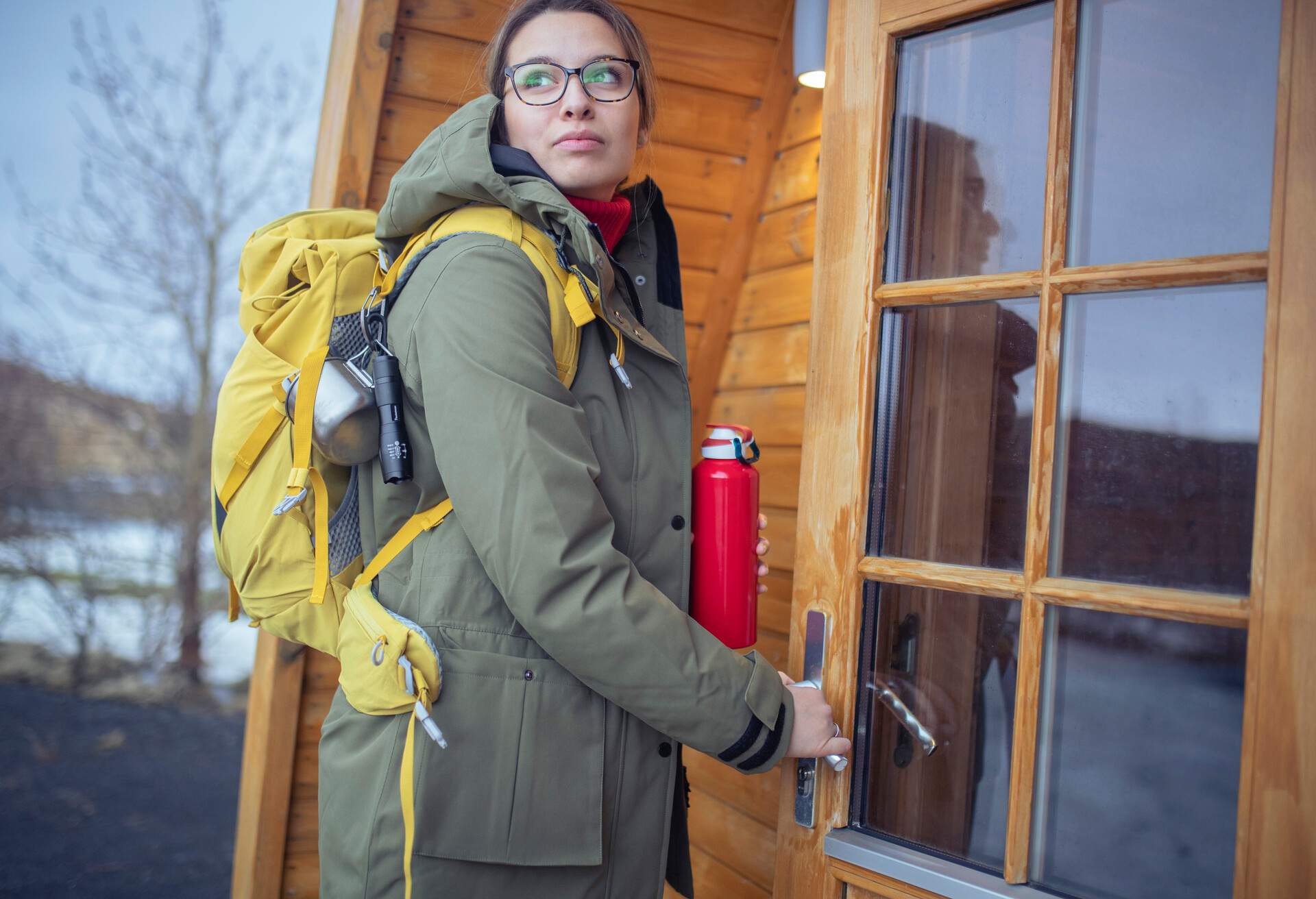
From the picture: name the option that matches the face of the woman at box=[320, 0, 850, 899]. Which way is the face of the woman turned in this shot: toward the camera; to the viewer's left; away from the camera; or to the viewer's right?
toward the camera

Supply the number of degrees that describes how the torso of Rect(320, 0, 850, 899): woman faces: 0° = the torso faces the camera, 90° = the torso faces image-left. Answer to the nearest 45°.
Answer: approximately 270°

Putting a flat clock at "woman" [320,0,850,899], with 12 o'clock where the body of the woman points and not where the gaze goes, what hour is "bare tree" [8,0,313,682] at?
The bare tree is roughly at 8 o'clock from the woman.
